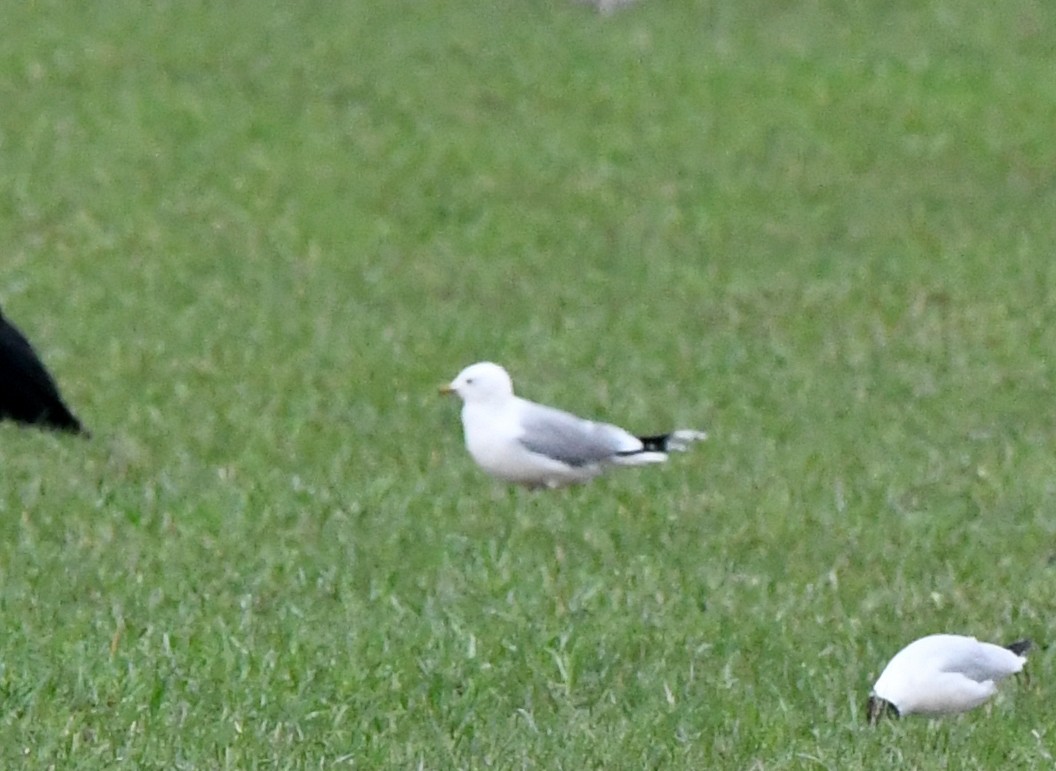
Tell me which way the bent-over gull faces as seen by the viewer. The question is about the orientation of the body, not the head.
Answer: to the viewer's left

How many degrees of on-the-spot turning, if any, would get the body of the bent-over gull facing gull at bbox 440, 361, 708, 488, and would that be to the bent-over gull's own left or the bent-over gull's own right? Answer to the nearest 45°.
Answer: approximately 45° to the bent-over gull's own right

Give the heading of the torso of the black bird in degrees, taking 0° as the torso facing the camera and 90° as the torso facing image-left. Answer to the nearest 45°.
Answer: approximately 90°

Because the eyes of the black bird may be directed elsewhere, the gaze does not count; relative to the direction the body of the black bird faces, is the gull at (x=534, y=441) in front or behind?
behind

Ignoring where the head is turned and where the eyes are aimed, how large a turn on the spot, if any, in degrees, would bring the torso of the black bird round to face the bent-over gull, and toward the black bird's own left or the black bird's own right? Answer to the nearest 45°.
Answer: approximately 135° to the black bird's own left

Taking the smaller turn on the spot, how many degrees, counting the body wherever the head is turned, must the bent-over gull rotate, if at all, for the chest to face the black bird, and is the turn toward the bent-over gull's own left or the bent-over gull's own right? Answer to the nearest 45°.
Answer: approximately 45° to the bent-over gull's own right

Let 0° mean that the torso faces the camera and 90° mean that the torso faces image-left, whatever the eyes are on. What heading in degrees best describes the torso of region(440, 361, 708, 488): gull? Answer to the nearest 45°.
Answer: approximately 90°

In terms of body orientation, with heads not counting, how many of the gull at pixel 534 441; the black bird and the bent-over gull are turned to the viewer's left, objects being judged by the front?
3

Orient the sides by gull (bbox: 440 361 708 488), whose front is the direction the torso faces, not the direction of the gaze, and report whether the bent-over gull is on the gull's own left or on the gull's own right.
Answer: on the gull's own left

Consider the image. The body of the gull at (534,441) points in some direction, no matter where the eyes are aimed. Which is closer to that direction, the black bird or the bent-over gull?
the black bird
